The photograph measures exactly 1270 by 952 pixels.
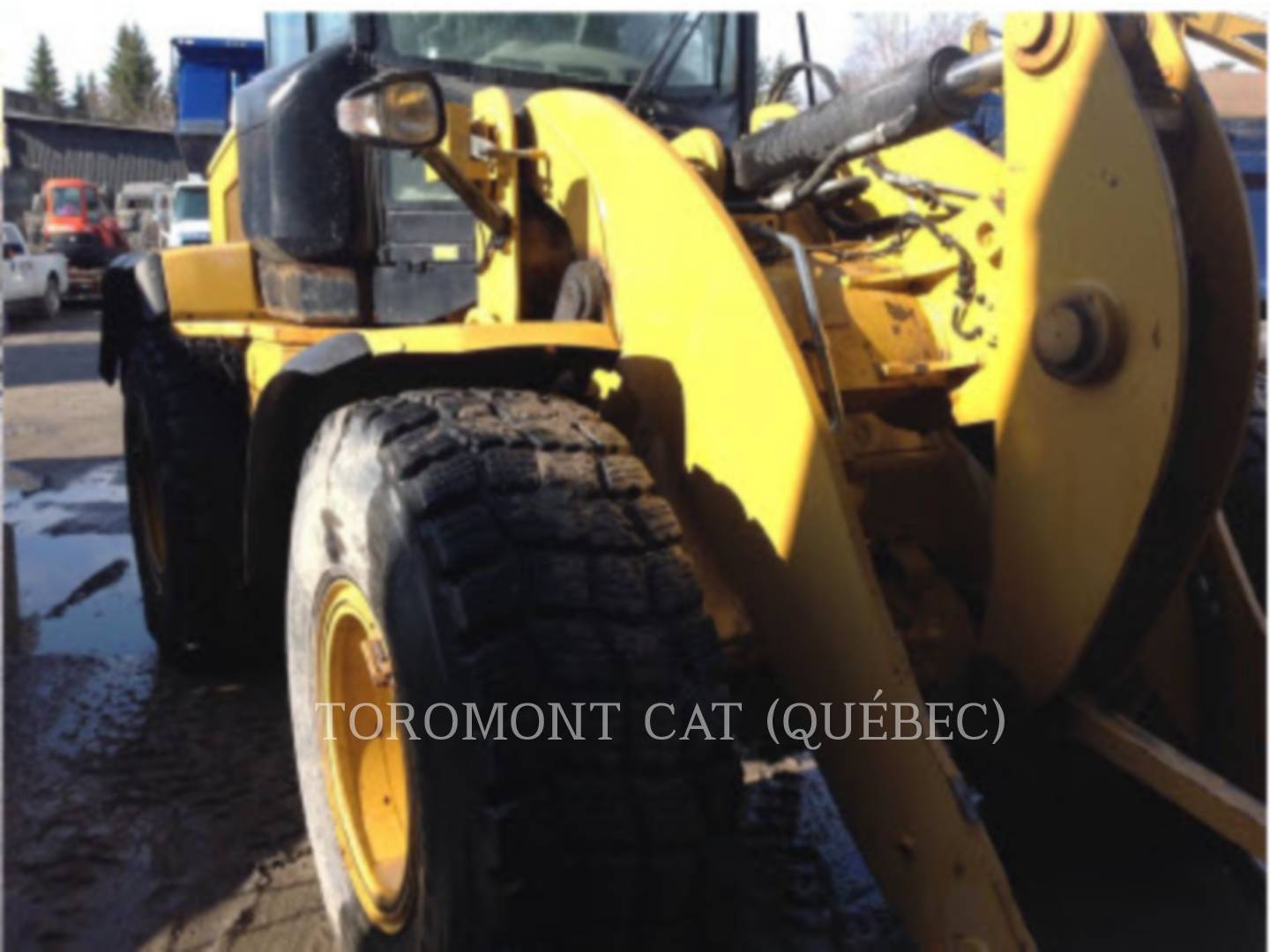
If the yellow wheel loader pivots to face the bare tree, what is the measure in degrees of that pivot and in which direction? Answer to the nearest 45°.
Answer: approximately 135° to its left

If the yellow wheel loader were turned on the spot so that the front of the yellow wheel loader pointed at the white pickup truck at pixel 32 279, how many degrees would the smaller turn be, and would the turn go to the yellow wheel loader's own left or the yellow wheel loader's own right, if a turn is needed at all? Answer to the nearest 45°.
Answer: approximately 180°

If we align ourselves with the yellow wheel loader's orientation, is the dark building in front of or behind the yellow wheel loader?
behind

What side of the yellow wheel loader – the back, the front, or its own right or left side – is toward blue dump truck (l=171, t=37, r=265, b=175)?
back

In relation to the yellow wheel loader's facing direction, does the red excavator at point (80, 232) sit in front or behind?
behind
